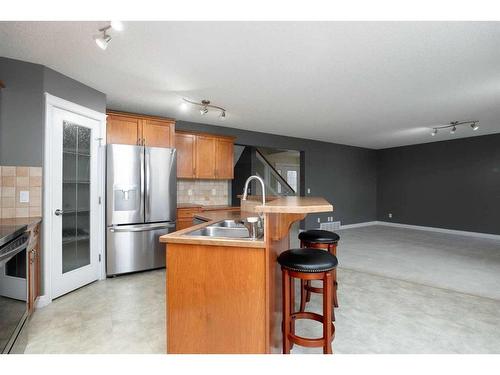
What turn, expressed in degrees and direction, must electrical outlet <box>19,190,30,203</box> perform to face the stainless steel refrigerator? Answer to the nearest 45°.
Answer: approximately 90° to its left

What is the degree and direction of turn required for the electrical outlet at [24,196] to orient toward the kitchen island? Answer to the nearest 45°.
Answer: approximately 45° to its left

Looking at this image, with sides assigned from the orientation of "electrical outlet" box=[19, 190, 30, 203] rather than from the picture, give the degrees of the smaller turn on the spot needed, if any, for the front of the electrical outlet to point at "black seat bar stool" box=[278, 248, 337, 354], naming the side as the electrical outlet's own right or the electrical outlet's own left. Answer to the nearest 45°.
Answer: approximately 45° to the electrical outlet's own left

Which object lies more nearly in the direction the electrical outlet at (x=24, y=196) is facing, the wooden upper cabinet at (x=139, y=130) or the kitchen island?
the kitchen island

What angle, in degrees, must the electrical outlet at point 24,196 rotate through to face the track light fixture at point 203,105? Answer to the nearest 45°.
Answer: approximately 90° to its left

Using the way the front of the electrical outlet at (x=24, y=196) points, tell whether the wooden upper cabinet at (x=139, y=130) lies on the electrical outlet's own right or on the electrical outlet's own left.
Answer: on the electrical outlet's own left

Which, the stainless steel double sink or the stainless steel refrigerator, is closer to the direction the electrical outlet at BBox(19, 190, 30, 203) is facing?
the stainless steel double sink
